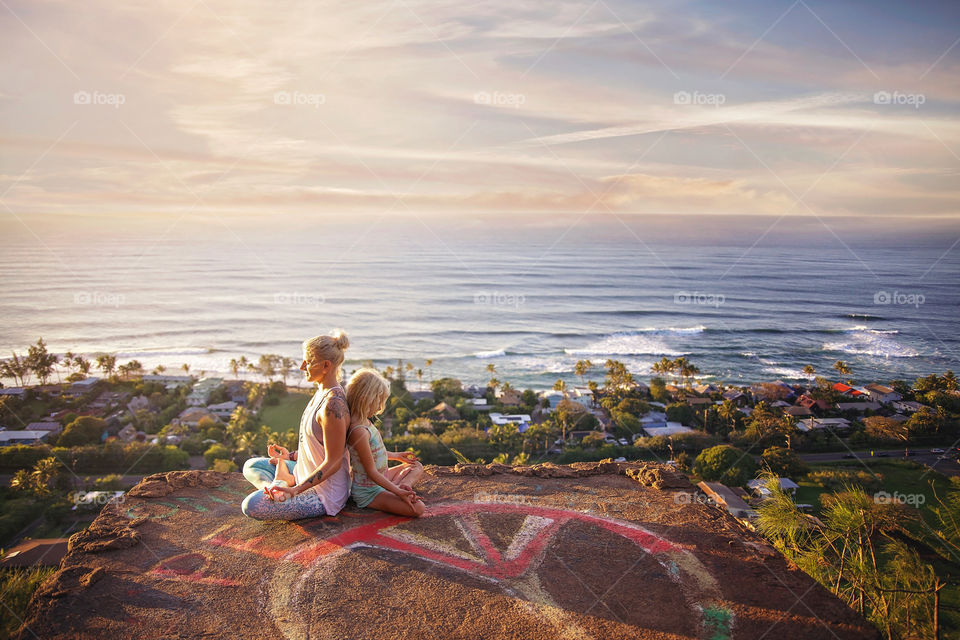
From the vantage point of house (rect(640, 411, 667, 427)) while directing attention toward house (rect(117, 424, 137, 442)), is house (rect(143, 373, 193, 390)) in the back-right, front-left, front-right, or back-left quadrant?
front-right

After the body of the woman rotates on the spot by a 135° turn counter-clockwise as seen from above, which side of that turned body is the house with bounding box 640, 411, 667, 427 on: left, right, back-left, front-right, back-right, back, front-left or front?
left

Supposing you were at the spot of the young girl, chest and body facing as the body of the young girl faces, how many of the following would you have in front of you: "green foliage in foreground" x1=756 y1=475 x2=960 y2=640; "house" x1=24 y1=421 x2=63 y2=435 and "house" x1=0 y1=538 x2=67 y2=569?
1

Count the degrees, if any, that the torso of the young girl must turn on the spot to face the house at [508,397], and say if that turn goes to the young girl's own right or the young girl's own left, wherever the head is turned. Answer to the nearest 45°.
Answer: approximately 90° to the young girl's own left

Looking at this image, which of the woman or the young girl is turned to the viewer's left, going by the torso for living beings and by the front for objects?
the woman

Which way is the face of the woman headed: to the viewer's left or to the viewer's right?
to the viewer's left

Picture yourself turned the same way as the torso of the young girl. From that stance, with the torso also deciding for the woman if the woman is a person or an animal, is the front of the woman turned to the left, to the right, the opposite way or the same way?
the opposite way

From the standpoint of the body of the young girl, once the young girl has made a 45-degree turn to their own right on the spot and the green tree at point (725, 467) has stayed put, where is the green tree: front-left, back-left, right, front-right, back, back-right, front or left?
left

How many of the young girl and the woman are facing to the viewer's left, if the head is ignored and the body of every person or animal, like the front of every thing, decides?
1

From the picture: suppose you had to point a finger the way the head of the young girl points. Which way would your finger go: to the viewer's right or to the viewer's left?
to the viewer's right

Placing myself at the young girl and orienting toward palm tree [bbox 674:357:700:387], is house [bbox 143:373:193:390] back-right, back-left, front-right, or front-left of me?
front-left

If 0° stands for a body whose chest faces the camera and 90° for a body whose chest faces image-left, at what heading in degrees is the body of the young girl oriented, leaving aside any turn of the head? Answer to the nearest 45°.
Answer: approximately 270°

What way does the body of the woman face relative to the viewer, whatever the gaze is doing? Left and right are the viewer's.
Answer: facing to the left of the viewer

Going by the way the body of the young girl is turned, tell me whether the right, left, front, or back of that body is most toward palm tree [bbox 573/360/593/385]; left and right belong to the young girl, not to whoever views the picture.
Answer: left

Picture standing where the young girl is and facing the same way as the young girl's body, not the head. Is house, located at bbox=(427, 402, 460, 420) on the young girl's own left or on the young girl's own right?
on the young girl's own left
